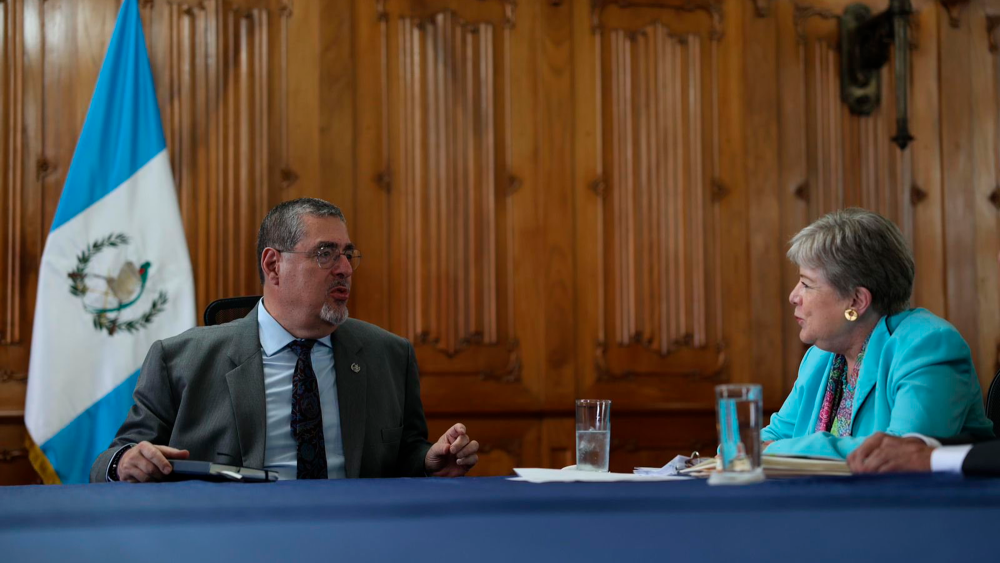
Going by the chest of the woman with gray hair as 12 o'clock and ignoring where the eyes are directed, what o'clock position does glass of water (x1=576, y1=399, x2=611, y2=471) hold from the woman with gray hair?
The glass of water is roughly at 12 o'clock from the woman with gray hair.

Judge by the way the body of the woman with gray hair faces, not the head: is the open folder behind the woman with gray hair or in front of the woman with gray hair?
in front

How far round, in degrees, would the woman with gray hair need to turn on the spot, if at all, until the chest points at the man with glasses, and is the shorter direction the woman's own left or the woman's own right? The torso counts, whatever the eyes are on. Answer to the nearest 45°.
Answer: approximately 45° to the woman's own right

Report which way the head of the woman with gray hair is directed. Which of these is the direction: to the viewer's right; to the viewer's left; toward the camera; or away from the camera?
to the viewer's left

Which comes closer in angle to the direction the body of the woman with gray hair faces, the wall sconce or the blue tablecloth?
the blue tablecloth

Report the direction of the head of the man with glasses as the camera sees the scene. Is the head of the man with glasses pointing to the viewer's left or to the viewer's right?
to the viewer's right
